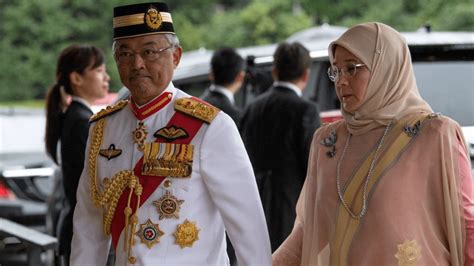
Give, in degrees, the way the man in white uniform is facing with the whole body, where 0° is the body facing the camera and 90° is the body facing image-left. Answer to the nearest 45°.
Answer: approximately 45°

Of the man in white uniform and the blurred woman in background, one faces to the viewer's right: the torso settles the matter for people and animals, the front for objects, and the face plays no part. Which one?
the blurred woman in background

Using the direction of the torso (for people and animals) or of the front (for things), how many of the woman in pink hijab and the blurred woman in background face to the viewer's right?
1

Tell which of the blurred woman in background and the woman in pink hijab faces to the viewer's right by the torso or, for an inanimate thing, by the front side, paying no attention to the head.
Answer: the blurred woman in background

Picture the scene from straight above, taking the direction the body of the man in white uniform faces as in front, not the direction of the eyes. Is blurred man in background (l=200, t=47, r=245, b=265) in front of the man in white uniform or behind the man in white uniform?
behind

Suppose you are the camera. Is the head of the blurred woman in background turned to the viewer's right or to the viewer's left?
to the viewer's right

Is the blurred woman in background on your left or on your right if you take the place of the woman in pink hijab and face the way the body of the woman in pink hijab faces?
on your right

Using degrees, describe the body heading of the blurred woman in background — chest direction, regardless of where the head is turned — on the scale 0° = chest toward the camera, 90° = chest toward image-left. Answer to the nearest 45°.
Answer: approximately 270°

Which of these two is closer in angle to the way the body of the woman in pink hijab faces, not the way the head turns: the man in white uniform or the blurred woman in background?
the man in white uniform

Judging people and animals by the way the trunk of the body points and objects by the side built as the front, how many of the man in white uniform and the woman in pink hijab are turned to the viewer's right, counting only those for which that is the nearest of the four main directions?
0

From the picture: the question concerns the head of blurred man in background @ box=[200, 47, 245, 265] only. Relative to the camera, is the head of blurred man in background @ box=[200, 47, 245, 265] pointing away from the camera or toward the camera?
away from the camera

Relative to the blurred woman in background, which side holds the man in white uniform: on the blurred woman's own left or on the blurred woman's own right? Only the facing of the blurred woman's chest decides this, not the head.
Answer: on the blurred woman's own right

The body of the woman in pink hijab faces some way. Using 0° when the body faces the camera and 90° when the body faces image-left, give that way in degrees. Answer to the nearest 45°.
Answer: approximately 45°
